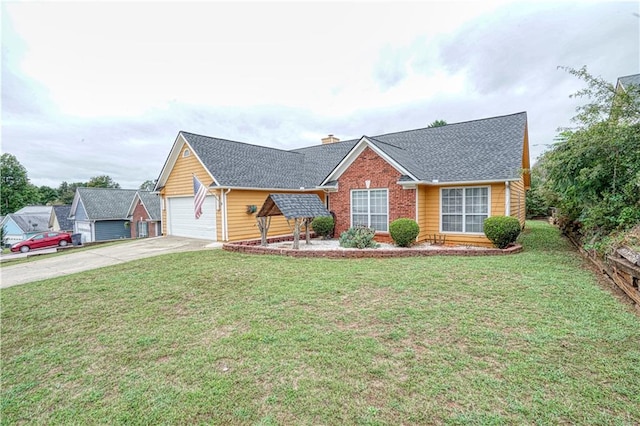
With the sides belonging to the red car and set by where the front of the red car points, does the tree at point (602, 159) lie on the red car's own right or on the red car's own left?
on the red car's own left

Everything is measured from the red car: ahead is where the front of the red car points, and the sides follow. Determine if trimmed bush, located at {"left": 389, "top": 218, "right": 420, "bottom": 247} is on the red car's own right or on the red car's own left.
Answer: on the red car's own left

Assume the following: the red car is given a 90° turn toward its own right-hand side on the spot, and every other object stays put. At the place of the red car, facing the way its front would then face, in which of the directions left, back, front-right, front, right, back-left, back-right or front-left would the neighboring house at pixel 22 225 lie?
front

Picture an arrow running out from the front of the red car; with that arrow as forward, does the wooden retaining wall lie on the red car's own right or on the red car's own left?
on the red car's own left

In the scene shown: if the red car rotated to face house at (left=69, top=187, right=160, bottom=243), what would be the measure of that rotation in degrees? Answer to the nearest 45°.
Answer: approximately 135° to its right

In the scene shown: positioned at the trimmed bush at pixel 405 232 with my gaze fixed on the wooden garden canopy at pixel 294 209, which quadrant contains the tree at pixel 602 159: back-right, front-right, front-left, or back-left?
back-left

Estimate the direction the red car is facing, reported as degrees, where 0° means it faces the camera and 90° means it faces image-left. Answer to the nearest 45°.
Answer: approximately 90°
